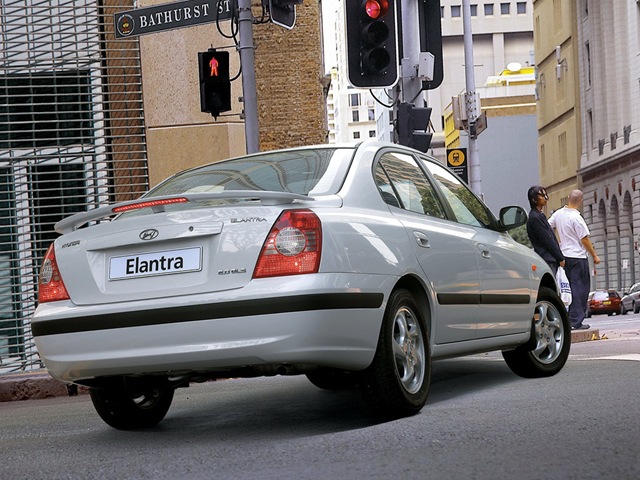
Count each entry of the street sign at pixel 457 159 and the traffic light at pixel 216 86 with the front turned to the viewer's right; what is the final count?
0

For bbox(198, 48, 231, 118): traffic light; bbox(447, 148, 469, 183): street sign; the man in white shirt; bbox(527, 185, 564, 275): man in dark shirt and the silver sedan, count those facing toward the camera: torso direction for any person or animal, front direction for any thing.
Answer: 2

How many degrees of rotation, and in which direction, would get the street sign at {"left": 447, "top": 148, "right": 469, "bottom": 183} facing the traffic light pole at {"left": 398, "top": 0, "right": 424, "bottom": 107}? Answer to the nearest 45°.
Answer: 0° — it already faces it

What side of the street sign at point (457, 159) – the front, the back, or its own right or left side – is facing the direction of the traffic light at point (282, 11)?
front

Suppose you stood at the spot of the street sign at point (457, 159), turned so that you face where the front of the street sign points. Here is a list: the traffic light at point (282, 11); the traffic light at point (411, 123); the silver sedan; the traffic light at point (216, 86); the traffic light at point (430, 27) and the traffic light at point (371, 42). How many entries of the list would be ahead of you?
6

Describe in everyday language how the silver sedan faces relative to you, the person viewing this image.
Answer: facing away from the viewer and to the right of the viewer

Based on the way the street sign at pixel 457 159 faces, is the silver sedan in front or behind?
in front

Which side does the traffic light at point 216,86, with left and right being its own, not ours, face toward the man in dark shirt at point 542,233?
left

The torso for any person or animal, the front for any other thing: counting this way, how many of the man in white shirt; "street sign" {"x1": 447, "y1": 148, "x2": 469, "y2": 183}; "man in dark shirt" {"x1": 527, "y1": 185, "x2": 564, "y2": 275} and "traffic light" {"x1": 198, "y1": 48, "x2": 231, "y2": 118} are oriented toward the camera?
2

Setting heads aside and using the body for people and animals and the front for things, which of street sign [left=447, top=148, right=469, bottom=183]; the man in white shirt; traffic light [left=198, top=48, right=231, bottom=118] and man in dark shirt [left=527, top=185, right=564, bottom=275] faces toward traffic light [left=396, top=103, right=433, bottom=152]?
the street sign

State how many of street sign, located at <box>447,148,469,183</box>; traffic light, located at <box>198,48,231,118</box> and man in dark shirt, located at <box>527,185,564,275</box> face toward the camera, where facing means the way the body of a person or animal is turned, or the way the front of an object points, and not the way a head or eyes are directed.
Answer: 2

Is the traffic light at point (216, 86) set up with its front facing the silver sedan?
yes

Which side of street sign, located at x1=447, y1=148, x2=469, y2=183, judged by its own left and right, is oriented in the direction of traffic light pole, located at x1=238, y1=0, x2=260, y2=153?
front

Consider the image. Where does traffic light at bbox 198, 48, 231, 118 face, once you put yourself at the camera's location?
facing the viewer

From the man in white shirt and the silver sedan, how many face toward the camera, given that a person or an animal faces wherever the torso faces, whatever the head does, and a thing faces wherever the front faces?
0

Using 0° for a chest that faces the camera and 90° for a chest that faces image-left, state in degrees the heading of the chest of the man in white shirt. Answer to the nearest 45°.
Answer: approximately 225°

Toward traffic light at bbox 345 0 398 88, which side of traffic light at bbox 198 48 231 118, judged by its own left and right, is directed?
left
